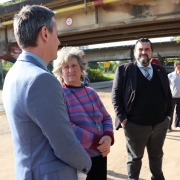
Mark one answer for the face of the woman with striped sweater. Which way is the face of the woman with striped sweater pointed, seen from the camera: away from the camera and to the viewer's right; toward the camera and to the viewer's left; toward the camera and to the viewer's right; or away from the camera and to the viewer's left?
toward the camera and to the viewer's left

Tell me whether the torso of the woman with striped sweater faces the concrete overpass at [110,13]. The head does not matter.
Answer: no

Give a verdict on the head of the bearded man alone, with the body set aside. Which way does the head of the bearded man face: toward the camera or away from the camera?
toward the camera

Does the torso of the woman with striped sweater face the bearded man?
no

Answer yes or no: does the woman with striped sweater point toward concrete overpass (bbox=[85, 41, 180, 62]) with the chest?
no
